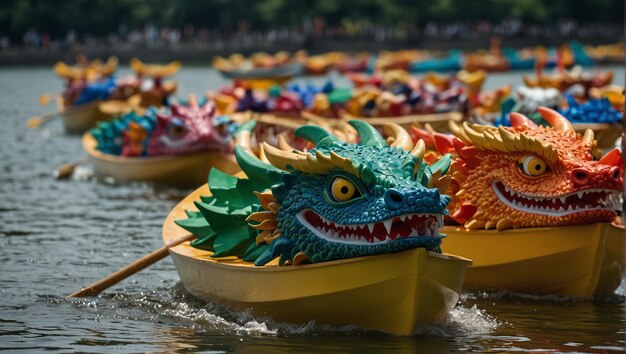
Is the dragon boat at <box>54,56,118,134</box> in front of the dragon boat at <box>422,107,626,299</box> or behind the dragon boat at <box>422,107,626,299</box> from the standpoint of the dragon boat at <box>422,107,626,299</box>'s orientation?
behind

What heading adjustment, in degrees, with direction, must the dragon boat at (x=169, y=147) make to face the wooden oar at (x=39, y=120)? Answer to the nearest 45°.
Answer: approximately 135° to its left

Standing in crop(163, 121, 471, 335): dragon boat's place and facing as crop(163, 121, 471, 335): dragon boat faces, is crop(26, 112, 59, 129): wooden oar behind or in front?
behind

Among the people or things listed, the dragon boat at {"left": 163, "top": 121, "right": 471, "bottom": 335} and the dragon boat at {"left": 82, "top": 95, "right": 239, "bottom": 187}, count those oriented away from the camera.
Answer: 0

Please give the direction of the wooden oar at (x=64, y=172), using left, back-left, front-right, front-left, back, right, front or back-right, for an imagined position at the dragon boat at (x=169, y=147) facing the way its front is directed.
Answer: back

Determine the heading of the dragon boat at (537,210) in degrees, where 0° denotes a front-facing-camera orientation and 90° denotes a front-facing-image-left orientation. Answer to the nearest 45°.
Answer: approximately 315°

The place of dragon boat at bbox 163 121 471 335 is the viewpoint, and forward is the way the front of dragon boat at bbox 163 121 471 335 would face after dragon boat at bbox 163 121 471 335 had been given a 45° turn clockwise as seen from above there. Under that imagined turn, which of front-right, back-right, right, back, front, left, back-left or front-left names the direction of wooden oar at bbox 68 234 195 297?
back-right

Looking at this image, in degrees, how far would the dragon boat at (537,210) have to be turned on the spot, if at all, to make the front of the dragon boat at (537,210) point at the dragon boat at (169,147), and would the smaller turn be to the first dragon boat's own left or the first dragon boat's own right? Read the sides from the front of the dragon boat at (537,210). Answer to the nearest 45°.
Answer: approximately 180°

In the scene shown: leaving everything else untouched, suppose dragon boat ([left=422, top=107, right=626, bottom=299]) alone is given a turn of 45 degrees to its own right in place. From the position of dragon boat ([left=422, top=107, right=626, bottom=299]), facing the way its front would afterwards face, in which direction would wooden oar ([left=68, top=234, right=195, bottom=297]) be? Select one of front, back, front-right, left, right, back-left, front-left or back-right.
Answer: right

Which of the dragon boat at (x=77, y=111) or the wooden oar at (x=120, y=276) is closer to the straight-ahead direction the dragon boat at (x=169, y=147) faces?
the wooden oar

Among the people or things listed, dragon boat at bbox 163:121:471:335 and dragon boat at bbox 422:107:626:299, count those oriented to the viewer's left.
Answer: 0

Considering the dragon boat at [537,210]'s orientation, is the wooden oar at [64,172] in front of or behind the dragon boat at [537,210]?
behind

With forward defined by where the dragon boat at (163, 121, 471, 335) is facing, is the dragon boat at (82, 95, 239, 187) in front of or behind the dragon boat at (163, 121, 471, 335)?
behind

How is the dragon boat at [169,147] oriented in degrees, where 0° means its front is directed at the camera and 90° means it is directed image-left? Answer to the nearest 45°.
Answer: approximately 315°
